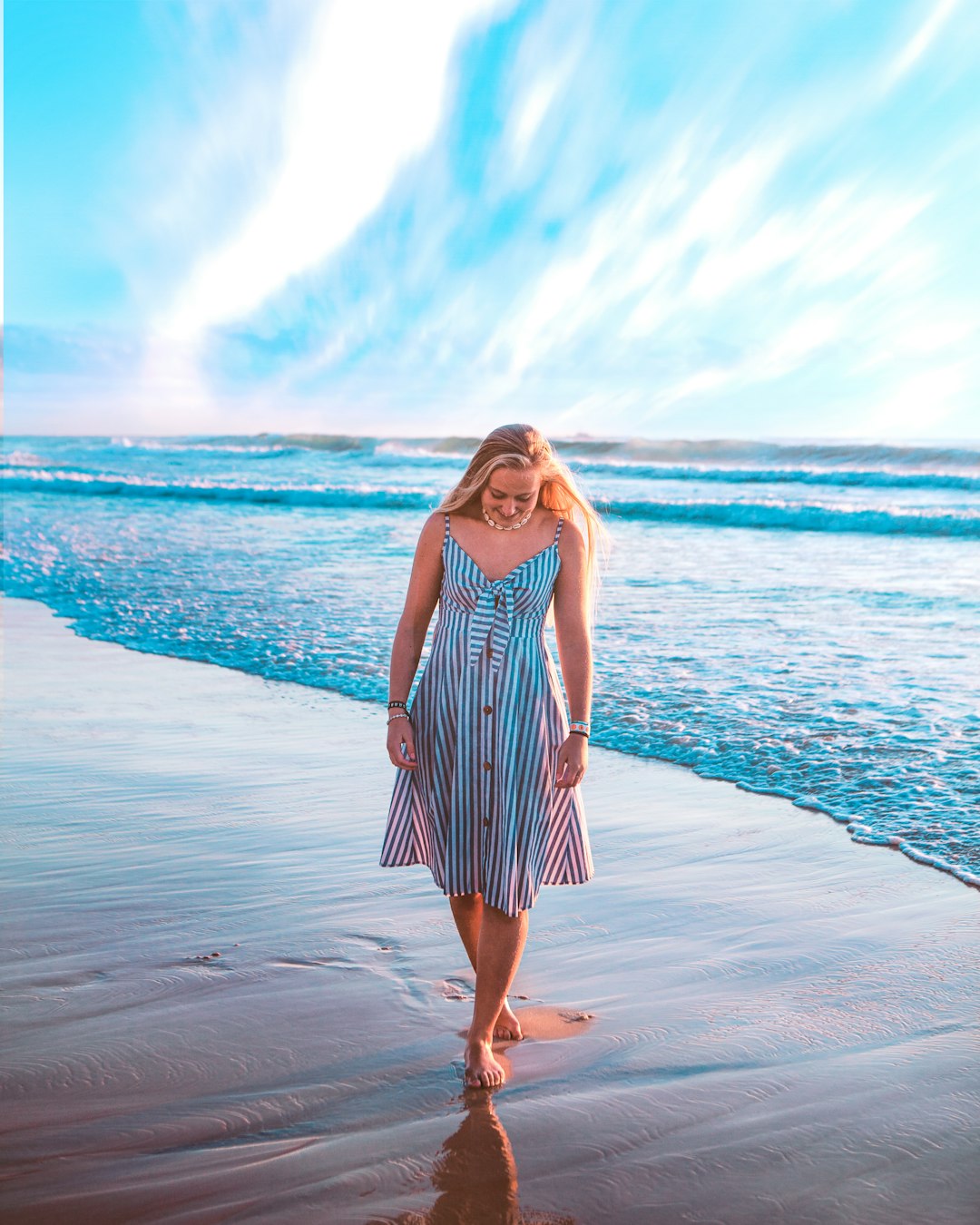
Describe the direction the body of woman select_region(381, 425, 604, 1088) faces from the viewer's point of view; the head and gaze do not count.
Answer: toward the camera
